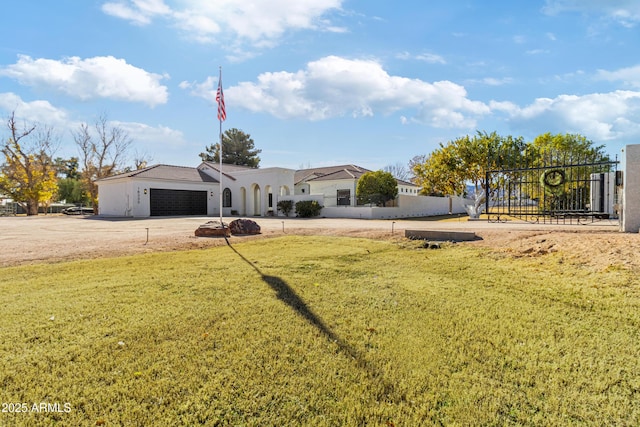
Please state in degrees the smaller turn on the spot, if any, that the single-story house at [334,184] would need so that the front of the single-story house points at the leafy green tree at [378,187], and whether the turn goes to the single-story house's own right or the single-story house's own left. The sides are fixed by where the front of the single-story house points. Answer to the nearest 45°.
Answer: approximately 45° to the single-story house's own left

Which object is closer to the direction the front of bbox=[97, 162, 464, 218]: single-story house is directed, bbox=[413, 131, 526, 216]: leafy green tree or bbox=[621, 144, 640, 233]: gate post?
the gate post

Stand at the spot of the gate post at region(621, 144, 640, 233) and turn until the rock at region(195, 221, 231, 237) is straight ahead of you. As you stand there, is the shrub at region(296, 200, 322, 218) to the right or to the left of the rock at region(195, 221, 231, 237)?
right

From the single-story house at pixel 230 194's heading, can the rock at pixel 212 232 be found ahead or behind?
ahead

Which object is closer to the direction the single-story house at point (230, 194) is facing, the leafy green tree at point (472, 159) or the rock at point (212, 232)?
the rock

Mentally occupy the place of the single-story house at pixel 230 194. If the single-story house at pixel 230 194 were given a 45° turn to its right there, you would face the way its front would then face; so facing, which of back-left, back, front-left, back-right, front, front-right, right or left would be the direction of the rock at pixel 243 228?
front-left

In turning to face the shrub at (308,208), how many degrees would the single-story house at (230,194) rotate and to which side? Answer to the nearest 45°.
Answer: approximately 45° to its left

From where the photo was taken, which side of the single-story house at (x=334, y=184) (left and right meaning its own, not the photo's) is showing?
front

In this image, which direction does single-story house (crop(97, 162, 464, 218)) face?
toward the camera

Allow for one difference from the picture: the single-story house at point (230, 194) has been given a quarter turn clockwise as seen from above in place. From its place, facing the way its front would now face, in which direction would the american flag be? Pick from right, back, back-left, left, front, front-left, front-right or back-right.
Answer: left
